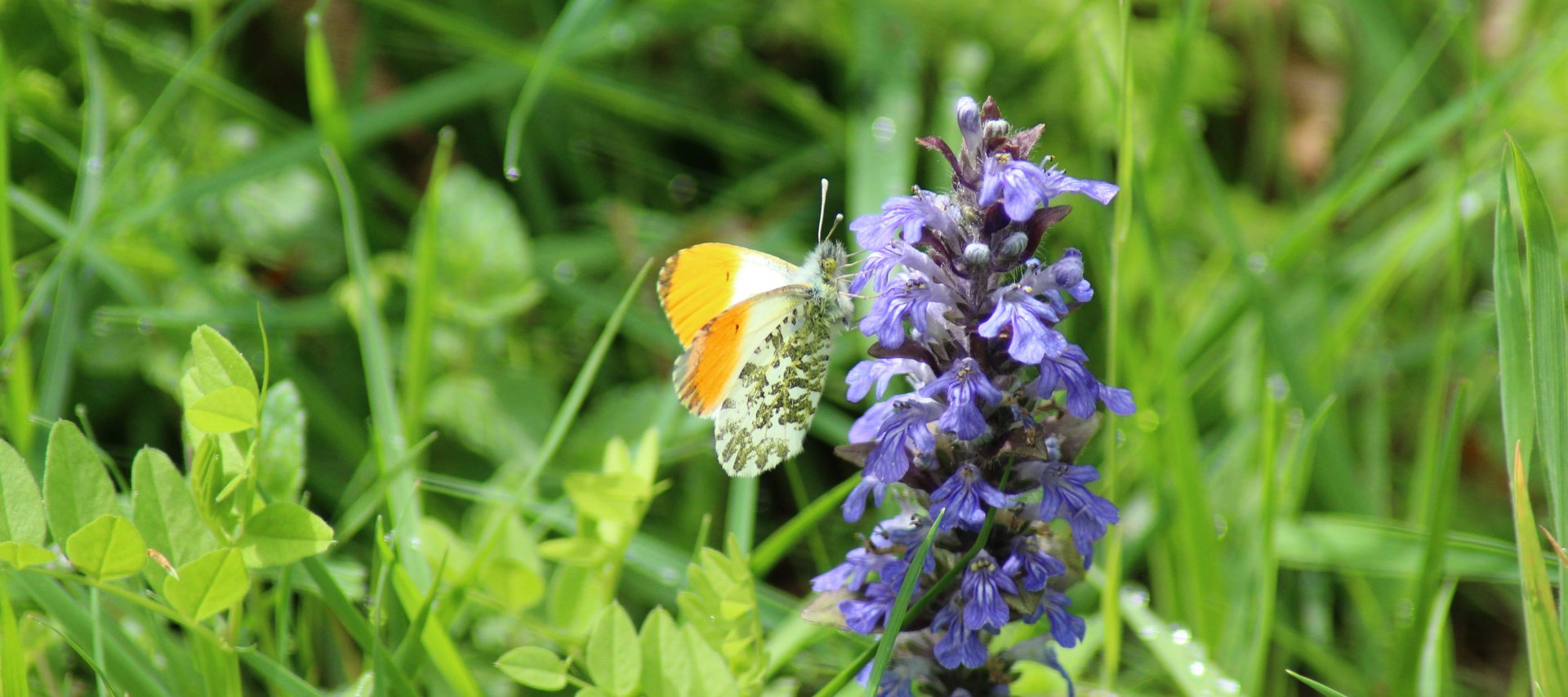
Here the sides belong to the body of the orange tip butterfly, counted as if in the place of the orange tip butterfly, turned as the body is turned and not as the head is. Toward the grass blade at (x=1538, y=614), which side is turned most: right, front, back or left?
front

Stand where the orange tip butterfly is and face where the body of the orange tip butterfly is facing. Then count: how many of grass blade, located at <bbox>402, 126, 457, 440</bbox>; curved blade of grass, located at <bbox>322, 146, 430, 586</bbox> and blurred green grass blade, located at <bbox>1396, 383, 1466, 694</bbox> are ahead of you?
1

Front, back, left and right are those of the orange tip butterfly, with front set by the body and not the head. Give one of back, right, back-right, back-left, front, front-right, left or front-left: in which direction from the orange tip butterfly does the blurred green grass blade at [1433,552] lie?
front

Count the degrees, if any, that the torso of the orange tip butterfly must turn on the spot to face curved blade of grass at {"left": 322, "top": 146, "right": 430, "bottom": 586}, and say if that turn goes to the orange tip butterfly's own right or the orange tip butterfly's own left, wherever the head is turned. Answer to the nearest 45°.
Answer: approximately 135° to the orange tip butterfly's own left

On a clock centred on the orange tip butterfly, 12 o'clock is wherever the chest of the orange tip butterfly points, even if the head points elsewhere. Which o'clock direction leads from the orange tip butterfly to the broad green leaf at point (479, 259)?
The broad green leaf is roughly at 8 o'clock from the orange tip butterfly.

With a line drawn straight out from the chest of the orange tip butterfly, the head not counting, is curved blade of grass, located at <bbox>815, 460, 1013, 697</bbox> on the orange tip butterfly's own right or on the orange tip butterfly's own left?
on the orange tip butterfly's own right

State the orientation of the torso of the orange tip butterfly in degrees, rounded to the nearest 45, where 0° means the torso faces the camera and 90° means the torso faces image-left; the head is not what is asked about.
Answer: approximately 270°
